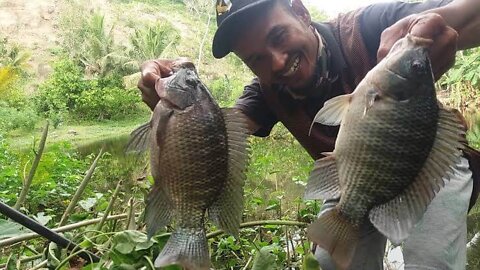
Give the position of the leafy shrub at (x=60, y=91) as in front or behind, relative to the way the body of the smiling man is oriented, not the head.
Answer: behind

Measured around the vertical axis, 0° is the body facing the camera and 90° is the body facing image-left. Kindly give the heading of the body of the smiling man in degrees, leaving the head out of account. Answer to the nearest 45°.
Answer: approximately 0°

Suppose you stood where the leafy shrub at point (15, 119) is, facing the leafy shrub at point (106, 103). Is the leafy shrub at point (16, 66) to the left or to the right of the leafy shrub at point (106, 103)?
left

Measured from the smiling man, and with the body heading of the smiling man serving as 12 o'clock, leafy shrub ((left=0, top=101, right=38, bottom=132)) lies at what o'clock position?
The leafy shrub is roughly at 5 o'clock from the smiling man.

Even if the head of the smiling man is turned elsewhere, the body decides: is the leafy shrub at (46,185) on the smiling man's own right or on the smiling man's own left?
on the smiling man's own right

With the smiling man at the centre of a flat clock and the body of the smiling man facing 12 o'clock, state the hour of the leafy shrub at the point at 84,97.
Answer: The leafy shrub is roughly at 5 o'clock from the smiling man.

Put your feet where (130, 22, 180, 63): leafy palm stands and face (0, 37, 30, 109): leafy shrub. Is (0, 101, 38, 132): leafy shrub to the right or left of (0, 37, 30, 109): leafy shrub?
left

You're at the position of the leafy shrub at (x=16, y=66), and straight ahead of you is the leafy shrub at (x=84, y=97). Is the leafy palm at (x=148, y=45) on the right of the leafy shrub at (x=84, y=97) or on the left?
left

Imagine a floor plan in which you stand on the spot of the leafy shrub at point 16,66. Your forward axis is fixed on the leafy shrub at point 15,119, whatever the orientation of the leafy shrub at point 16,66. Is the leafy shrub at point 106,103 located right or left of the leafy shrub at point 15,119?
left

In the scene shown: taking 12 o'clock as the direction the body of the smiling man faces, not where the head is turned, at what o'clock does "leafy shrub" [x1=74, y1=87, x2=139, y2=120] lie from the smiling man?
The leafy shrub is roughly at 5 o'clock from the smiling man.

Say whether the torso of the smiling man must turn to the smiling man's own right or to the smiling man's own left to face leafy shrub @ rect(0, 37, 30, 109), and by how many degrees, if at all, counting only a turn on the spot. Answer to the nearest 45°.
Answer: approximately 135° to the smiling man's own right

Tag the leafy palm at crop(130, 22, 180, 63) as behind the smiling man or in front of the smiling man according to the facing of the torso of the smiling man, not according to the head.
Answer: behind
